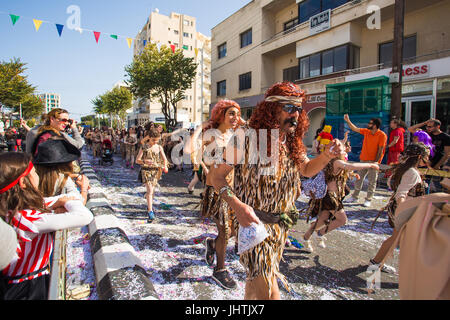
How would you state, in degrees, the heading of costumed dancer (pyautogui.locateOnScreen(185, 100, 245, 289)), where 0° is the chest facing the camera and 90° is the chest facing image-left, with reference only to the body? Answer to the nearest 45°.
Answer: approximately 315°

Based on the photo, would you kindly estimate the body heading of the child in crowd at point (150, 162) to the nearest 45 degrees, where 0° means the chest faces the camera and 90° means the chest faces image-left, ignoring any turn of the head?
approximately 0°

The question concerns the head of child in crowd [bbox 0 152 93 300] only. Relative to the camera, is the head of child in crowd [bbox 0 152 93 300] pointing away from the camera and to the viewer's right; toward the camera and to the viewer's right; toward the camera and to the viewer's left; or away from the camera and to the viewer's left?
away from the camera and to the viewer's right

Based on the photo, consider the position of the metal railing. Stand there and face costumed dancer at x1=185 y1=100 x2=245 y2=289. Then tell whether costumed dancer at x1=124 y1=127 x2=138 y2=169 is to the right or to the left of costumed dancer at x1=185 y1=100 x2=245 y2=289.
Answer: left

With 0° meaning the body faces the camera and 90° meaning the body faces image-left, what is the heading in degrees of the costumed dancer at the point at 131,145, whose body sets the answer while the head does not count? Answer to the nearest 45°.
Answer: approximately 0°
